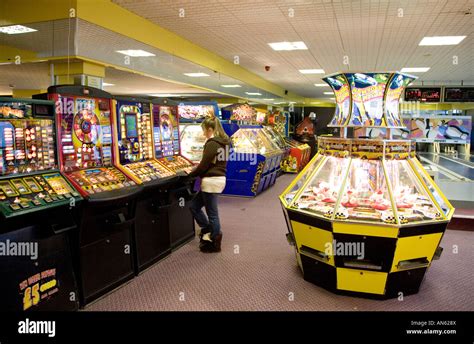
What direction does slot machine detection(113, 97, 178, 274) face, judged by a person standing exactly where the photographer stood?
facing the viewer and to the right of the viewer

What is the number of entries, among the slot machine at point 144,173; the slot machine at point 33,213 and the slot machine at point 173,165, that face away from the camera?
0

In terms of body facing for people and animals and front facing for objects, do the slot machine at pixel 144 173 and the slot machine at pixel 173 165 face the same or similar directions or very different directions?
same or similar directions

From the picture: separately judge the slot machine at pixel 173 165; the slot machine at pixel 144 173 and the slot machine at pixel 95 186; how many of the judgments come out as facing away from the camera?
0

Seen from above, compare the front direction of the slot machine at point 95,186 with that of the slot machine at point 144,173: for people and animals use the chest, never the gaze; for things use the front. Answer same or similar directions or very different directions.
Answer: same or similar directions

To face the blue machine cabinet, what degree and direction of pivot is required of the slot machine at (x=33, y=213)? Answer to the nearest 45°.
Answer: approximately 90° to its left

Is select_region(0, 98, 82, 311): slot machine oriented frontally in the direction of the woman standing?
no

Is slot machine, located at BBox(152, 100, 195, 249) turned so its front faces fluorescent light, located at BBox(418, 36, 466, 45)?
no

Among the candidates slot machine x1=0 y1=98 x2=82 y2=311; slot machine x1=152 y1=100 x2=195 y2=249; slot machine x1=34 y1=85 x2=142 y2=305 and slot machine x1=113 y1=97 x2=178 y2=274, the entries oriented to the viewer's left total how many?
0

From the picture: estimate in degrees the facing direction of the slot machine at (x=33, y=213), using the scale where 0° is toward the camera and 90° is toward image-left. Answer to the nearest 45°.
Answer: approximately 315°

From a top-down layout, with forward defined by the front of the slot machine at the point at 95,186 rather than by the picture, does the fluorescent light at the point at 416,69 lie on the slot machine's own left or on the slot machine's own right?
on the slot machine's own left

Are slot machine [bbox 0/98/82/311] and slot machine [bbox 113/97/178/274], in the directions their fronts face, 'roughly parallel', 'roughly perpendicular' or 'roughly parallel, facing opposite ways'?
roughly parallel

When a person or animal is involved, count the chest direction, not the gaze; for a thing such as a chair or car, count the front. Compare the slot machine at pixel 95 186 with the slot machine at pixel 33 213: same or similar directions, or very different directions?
same or similar directions

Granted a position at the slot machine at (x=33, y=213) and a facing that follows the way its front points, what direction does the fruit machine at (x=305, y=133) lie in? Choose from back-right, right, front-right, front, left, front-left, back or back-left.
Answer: left
